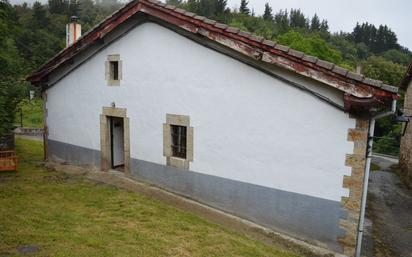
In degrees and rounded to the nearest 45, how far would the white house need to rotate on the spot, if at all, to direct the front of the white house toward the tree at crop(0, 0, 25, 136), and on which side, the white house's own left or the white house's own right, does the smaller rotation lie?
approximately 45° to the white house's own right

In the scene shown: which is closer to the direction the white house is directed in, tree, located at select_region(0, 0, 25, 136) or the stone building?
the tree

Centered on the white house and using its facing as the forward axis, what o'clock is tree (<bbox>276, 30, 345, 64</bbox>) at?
The tree is roughly at 5 o'clock from the white house.

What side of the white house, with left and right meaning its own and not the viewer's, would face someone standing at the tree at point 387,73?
back

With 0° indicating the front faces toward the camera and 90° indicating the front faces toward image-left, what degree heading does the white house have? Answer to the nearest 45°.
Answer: approximately 45°

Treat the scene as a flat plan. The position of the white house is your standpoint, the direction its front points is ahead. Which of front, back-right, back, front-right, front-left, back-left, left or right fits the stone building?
back
